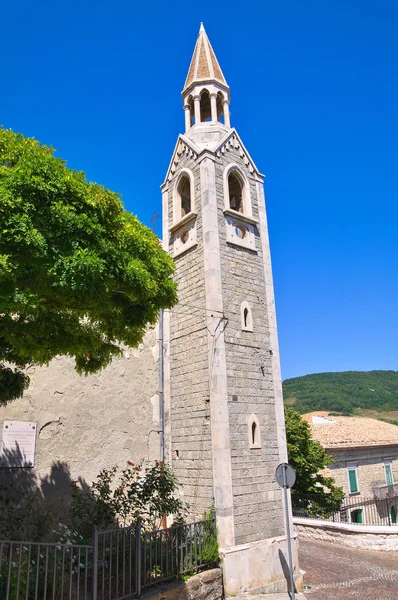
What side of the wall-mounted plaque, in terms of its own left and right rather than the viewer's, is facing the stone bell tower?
left

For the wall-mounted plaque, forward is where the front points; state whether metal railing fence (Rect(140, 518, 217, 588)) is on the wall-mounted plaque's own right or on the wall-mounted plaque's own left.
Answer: on the wall-mounted plaque's own left

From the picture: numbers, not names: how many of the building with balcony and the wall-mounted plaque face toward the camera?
2

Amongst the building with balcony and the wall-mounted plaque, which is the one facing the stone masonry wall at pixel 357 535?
the building with balcony

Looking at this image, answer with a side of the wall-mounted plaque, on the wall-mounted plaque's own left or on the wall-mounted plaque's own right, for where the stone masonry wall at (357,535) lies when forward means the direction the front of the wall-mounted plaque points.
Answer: on the wall-mounted plaque's own left

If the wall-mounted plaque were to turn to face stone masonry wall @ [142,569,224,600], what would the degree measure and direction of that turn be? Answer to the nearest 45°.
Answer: approximately 45° to its left

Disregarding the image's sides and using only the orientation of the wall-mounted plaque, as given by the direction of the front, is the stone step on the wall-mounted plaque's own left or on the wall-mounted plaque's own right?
on the wall-mounted plaque's own left

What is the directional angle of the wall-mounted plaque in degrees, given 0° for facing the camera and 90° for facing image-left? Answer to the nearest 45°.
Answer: approximately 0°
